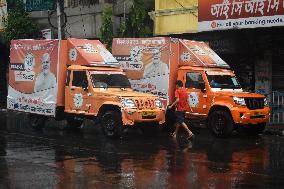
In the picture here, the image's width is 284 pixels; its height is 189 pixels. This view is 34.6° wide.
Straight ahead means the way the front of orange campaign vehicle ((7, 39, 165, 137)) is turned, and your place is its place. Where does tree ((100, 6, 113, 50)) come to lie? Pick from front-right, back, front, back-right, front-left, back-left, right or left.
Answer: back-left

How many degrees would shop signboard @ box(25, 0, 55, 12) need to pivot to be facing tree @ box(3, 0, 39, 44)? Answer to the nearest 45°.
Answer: approximately 45° to its right

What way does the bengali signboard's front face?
toward the camera

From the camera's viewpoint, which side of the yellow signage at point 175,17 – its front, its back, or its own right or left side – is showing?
front

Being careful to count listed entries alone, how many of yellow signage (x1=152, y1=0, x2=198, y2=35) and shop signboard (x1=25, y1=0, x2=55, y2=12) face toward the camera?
2

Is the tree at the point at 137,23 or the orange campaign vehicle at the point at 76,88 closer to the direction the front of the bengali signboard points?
the orange campaign vehicle

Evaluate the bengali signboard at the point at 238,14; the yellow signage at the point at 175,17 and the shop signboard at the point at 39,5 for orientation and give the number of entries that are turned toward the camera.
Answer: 3

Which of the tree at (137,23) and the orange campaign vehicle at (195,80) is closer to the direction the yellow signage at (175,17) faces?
the orange campaign vehicle

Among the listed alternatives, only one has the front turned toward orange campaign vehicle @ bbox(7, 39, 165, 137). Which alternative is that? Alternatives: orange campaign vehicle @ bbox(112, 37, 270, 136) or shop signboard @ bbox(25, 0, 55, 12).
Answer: the shop signboard

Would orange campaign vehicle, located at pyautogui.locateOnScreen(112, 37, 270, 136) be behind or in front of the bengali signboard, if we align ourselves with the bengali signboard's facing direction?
in front

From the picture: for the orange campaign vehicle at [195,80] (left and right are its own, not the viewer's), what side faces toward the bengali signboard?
left
